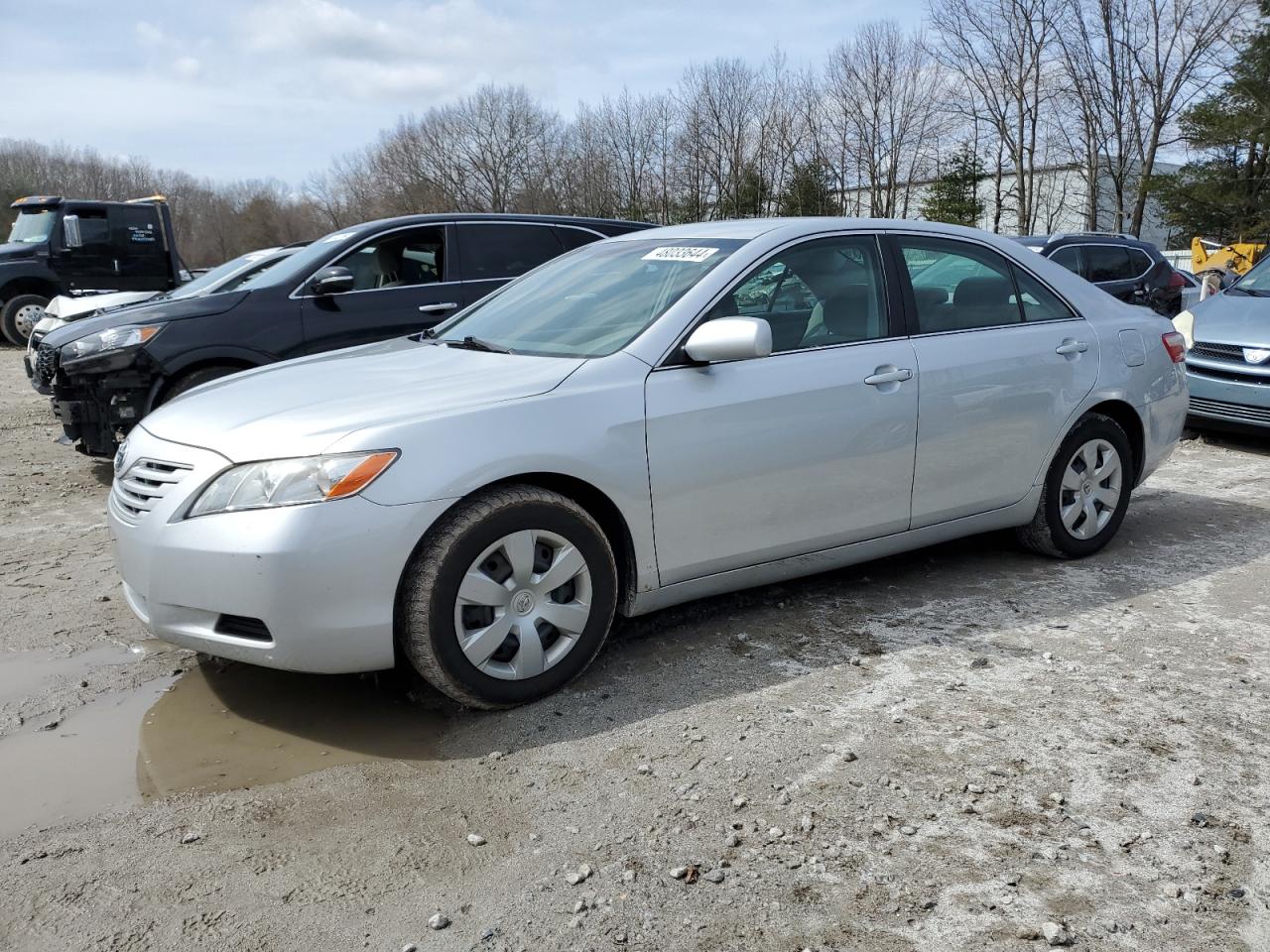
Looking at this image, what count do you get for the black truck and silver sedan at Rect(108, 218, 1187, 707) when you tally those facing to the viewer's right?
0

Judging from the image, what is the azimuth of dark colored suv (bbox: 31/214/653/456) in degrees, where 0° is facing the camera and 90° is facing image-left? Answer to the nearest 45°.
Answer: approximately 45°

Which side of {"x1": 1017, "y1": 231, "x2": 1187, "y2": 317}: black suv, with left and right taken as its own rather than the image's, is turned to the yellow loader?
right

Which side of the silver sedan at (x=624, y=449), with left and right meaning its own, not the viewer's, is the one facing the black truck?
right

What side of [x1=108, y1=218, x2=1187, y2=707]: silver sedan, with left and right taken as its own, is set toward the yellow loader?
back

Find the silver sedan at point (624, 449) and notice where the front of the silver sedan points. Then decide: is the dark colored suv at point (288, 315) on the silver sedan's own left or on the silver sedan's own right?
on the silver sedan's own right

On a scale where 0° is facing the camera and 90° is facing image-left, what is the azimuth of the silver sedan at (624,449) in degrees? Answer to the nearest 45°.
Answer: approximately 45°

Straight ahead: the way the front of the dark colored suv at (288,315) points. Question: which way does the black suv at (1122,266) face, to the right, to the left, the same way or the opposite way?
the same way
